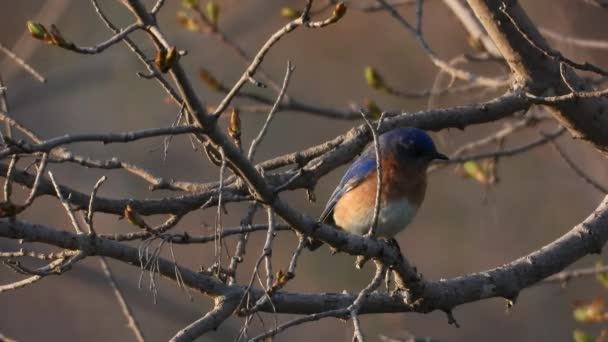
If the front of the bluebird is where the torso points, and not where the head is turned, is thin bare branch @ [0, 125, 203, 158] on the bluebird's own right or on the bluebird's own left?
on the bluebird's own right

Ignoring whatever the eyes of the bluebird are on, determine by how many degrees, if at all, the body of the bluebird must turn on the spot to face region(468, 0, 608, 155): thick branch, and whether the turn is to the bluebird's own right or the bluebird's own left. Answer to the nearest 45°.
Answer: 0° — it already faces it

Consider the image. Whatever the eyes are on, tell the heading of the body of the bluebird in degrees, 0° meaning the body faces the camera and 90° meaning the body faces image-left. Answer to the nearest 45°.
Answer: approximately 315°

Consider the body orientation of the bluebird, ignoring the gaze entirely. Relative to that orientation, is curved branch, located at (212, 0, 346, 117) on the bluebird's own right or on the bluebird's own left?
on the bluebird's own right

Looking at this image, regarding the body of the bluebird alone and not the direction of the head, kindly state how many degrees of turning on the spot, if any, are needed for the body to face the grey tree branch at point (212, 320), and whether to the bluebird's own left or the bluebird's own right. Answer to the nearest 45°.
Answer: approximately 90° to the bluebird's own right
